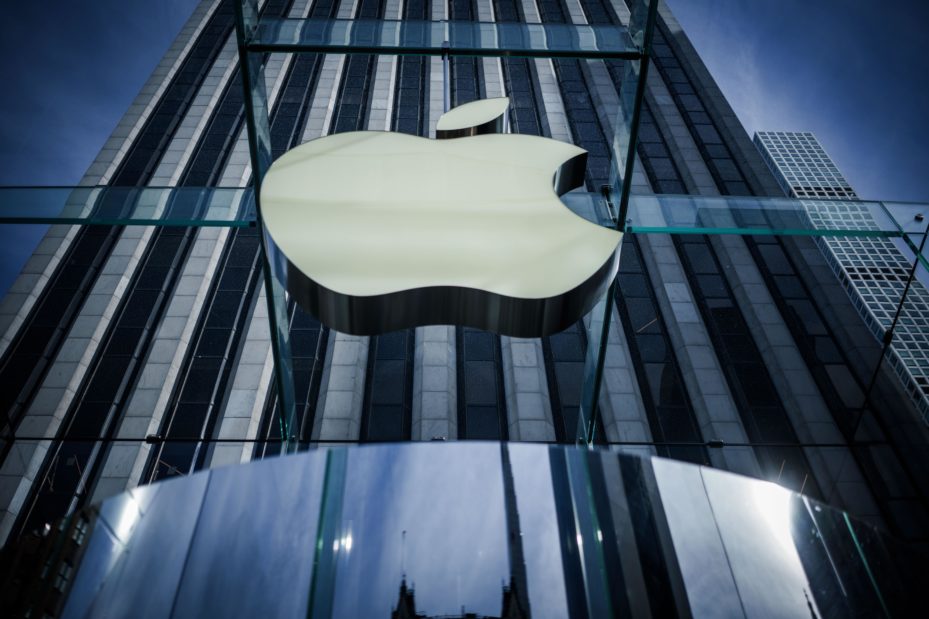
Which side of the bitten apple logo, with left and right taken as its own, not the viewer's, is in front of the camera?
front

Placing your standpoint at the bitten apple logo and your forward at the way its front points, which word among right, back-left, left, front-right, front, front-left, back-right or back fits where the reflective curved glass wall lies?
front
